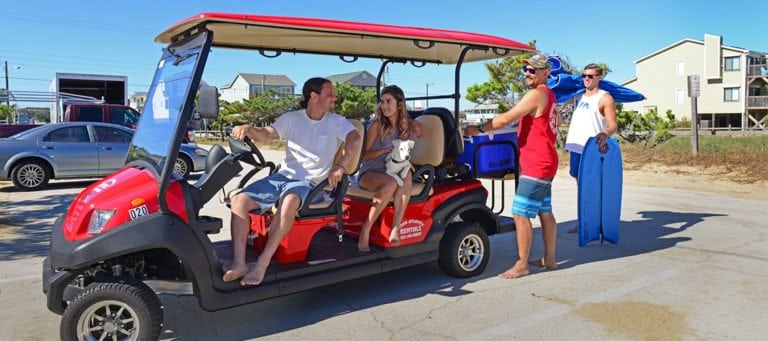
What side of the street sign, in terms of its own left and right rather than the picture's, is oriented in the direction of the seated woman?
front

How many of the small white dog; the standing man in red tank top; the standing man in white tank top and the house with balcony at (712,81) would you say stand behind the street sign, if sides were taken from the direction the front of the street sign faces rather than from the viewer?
1

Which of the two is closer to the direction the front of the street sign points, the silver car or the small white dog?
the small white dog

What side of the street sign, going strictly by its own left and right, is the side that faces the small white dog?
front

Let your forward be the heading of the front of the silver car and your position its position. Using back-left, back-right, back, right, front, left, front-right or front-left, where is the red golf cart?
right

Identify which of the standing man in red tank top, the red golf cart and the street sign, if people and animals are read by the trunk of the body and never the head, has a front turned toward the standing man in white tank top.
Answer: the street sign

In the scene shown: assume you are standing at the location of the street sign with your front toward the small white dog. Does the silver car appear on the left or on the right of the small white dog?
right

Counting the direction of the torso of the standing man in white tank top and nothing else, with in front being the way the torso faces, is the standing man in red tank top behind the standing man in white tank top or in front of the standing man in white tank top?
in front

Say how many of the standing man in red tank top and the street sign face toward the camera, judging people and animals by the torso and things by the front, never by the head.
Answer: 1

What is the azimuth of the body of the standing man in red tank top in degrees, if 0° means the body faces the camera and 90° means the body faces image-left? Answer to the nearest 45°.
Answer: approximately 90°

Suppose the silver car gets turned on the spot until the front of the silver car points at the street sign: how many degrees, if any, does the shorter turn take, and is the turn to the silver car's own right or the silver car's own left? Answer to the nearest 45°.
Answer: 0° — it already faces it

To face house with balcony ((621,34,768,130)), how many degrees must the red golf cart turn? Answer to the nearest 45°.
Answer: approximately 180°

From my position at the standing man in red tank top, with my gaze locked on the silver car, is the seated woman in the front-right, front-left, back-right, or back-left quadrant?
front-left

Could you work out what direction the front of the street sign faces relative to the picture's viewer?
facing the viewer

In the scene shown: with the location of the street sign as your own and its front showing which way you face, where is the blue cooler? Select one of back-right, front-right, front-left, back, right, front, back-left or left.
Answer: front

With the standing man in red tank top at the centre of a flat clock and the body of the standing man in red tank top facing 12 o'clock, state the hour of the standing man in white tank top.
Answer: The standing man in white tank top is roughly at 4 o'clock from the standing man in red tank top.

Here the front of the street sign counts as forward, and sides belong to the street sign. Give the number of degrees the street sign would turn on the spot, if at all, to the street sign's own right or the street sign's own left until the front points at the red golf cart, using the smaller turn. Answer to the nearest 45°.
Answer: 0° — it already faces it

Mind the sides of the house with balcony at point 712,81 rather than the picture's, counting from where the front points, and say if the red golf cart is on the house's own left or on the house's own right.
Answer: on the house's own right
